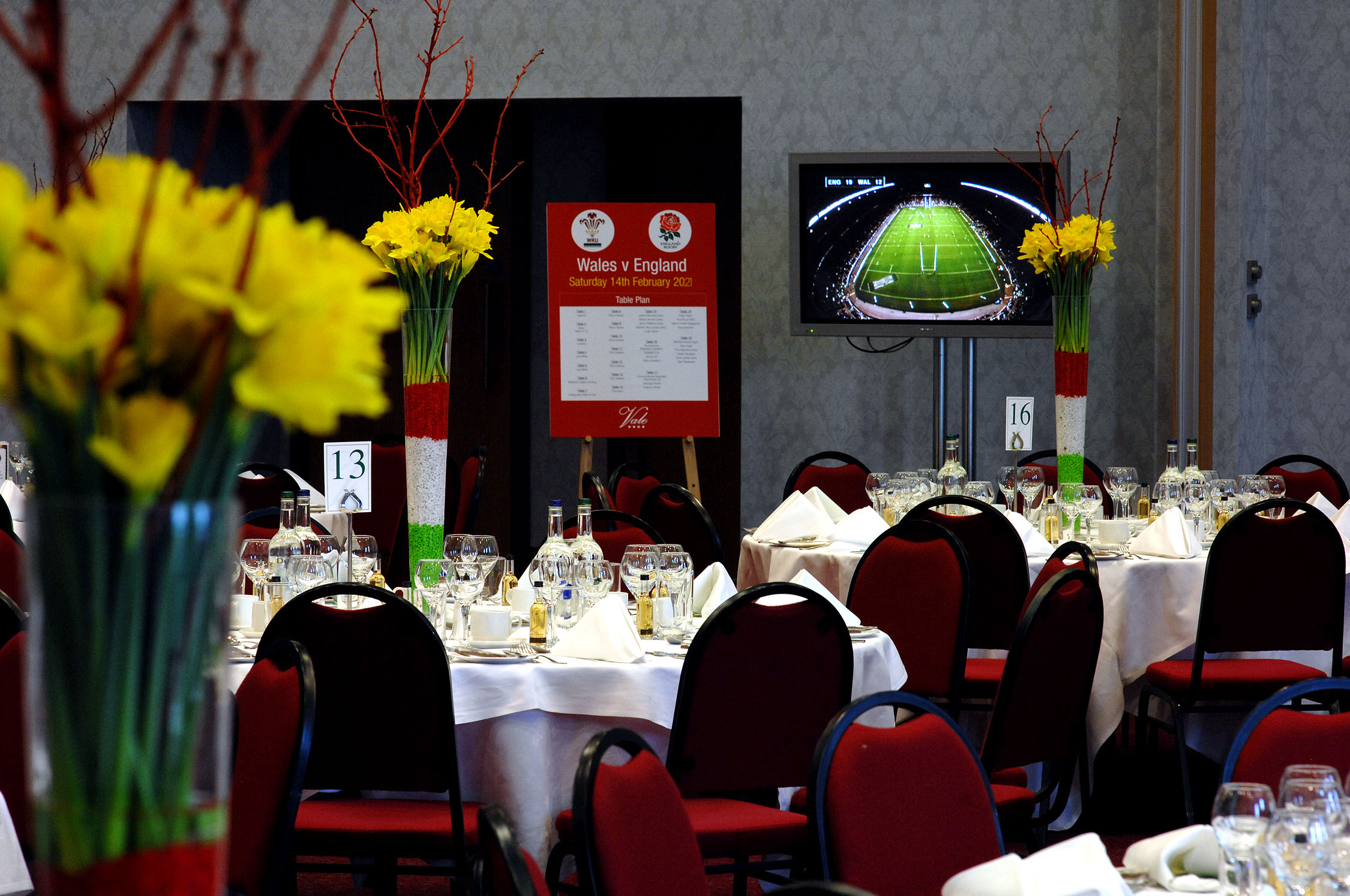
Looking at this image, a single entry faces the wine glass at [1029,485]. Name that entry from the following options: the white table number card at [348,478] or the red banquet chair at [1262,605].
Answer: the red banquet chair

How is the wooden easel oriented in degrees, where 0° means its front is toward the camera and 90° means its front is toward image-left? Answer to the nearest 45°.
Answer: approximately 0°

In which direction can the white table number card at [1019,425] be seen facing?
toward the camera

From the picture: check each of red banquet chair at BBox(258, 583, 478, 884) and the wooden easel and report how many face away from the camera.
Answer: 1

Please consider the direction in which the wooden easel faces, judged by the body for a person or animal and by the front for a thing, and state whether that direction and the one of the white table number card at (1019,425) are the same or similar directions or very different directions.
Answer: same or similar directions

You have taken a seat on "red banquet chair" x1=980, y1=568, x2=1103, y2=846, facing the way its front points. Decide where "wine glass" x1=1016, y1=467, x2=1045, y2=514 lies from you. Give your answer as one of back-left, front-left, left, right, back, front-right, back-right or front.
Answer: front-right

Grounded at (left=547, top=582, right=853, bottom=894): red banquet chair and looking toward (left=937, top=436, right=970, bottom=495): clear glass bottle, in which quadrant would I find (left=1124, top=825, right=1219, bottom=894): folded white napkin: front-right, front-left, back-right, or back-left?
back-right

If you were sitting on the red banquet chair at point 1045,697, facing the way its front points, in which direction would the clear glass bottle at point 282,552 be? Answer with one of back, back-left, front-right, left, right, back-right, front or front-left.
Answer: front-left

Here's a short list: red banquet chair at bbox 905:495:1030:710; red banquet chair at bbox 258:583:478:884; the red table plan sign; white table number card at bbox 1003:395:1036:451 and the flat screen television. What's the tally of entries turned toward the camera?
3

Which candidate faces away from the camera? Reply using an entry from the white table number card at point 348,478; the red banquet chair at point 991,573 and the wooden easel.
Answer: the red banquet chair

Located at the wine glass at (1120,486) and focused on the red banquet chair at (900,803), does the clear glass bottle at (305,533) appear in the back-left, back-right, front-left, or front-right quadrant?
front-right

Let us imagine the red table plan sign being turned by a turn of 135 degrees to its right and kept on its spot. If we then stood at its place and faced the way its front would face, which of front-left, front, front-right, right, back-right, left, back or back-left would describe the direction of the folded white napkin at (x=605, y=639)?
back-left

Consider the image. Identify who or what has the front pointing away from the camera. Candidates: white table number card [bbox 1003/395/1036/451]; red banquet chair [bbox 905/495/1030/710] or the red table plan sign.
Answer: the red banquet chair

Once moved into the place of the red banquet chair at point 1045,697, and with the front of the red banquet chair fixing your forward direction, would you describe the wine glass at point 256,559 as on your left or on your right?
on your left

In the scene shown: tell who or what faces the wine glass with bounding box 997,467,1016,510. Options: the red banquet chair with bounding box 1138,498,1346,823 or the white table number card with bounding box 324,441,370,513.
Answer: the red banquet chair

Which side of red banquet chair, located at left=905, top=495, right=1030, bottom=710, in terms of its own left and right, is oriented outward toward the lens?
back

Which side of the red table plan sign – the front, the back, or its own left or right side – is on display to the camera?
front

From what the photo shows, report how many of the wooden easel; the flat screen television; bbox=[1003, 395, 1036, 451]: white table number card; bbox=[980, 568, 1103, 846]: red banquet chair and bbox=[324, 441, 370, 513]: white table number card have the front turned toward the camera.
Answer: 4

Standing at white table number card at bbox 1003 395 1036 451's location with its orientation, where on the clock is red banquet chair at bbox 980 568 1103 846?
The red banquet chair is roughly at 12 o'clock from the white table number card.

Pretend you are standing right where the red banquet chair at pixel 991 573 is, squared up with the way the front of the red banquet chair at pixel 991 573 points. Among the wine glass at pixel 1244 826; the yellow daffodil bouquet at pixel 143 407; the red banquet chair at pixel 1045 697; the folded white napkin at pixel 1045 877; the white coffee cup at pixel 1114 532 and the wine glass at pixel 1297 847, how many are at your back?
5

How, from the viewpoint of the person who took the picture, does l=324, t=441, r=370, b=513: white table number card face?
facing the viewer

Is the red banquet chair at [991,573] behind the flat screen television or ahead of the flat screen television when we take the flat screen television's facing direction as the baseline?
ahead
